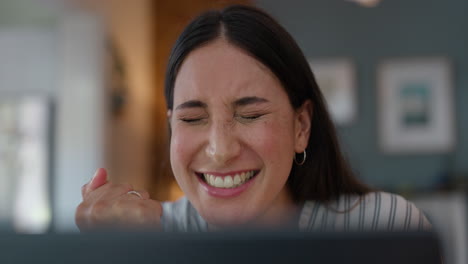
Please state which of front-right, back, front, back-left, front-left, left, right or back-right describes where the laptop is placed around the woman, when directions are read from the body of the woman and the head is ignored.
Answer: front-left

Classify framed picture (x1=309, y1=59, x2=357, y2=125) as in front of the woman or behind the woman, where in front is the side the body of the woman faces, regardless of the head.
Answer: behind

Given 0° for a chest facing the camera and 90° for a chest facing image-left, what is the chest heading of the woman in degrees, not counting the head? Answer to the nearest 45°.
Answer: approximately 45°

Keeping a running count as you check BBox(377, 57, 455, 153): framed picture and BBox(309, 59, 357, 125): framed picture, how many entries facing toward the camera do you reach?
2

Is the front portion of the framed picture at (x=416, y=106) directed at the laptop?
yes

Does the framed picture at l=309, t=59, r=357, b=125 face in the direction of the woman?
yes

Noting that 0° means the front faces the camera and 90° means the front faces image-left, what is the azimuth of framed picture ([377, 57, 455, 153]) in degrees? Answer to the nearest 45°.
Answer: approximately 0°

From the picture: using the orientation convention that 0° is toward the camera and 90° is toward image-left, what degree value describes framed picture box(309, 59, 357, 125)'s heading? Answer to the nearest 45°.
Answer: approximately 0°

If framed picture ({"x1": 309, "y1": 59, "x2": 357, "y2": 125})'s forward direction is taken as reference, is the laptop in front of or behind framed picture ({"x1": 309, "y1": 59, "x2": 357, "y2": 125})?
in front
